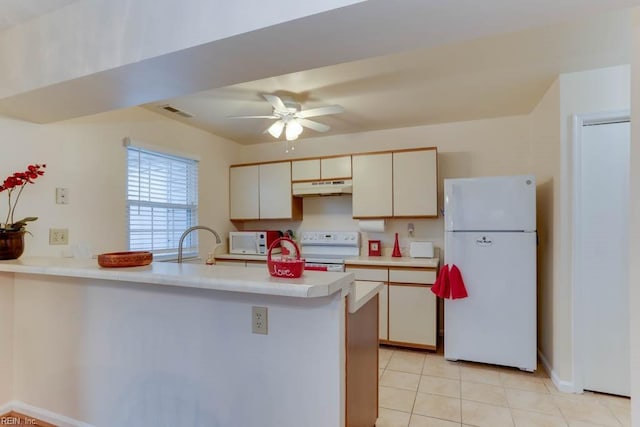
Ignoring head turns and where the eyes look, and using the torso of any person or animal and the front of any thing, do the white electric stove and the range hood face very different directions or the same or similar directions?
same or similar directions

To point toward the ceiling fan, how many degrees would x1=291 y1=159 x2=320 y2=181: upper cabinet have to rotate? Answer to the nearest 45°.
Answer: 0° — it already faces it

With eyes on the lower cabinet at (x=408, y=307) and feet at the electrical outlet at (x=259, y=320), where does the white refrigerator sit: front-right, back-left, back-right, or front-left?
front-right

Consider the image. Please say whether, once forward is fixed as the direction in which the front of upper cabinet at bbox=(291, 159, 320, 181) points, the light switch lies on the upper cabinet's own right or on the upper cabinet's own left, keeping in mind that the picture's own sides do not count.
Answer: on the upper cabinet's own right

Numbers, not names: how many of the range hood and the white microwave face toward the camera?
2

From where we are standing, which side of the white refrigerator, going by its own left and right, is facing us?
front

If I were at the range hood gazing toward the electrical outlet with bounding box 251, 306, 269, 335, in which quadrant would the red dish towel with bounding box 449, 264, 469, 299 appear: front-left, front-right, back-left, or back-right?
front-left

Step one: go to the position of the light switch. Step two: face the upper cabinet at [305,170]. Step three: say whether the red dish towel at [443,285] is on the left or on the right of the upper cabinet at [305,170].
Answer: right

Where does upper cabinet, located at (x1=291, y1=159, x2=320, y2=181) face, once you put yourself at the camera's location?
facing the viewer

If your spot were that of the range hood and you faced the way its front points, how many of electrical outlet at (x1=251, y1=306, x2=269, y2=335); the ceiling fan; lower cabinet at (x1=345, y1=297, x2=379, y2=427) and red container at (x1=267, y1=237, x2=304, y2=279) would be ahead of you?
4

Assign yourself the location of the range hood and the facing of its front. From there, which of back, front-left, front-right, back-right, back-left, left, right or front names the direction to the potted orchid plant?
front-right

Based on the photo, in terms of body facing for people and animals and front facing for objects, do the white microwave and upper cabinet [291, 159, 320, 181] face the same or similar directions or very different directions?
same or similar directions

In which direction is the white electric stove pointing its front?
toward the camera
